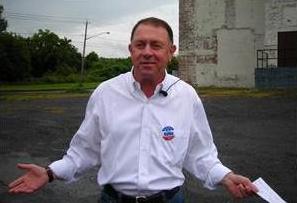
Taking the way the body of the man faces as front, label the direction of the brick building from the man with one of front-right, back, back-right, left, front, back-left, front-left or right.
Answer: back

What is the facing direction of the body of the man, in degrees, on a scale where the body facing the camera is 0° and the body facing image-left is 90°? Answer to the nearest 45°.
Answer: approximately 0°
